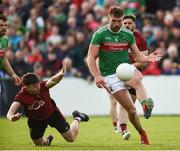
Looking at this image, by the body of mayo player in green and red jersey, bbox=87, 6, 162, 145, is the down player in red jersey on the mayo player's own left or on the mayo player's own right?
on the mayo player's own right

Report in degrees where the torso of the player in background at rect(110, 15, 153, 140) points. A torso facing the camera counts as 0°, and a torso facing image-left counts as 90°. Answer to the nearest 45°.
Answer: approximately 45°

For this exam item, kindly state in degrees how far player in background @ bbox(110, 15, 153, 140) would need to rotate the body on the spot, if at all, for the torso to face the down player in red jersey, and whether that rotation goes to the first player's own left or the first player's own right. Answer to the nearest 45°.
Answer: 0° — they already face them

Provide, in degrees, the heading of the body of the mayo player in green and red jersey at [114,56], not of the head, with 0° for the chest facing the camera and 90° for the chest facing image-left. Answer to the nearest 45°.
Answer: approximately 0°

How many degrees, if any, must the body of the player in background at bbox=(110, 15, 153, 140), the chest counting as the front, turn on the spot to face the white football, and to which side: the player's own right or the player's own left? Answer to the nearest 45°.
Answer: approximately 45° to the player's own left

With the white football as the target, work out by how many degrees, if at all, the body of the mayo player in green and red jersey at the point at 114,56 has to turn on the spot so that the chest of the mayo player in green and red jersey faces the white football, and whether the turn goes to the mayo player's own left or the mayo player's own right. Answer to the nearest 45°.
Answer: approximately 45° to the mayo player's own left
